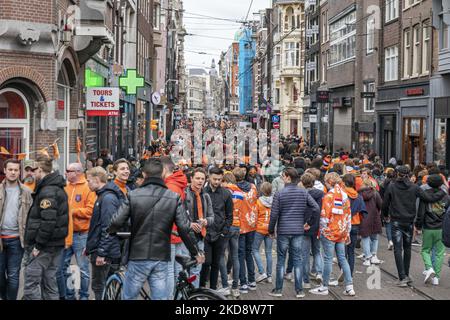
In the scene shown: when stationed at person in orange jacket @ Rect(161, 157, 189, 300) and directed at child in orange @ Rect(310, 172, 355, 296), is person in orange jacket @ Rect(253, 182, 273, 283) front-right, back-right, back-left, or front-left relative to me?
front-left

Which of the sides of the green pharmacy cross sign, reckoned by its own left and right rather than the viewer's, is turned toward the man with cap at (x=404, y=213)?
front

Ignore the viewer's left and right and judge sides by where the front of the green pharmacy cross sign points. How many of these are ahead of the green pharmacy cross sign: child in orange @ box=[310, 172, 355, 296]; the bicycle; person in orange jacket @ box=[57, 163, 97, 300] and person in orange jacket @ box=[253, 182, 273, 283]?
4

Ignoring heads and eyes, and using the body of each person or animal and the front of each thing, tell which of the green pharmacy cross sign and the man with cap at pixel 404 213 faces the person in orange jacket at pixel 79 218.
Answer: the green pharmacy cross sign

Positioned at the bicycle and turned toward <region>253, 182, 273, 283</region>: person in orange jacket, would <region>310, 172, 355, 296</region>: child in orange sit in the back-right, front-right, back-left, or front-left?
front-right

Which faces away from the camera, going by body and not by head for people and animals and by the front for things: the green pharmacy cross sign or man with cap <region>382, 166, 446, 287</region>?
the man with cap

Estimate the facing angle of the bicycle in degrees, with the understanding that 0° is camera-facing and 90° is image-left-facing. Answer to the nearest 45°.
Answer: approximately 135°

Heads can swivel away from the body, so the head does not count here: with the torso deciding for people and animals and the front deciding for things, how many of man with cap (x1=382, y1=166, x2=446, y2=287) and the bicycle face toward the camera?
0

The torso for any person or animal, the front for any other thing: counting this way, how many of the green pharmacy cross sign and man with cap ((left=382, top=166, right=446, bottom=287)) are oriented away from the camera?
1

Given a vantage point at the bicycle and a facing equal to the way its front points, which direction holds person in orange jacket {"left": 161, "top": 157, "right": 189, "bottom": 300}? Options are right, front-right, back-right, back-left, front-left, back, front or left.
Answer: front-right

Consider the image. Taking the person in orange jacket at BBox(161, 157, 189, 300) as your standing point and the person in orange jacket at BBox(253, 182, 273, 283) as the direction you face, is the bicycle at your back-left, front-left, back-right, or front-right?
back-right

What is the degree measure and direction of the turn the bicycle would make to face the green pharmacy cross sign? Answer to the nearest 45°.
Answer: approximately 45° to its right

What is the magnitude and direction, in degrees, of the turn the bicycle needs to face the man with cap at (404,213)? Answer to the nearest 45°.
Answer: approximately 90° to its right

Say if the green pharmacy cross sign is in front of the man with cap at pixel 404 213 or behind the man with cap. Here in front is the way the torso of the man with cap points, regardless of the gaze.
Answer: in front
